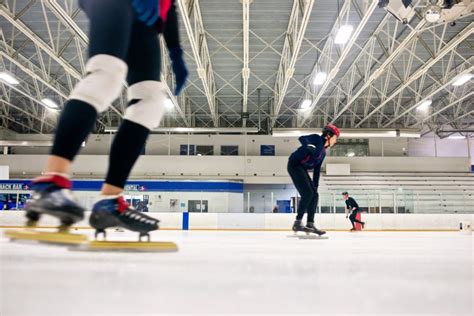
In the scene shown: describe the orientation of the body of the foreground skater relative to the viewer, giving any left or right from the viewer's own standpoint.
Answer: facing to the right of the viewer

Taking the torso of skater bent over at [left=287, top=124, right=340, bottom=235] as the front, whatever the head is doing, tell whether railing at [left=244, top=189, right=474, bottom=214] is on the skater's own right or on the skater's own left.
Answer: on the skater's own left

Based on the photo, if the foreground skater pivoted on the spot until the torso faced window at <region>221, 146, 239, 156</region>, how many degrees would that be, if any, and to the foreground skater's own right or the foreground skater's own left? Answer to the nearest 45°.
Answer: approximately 90° to the foreground skater's own left

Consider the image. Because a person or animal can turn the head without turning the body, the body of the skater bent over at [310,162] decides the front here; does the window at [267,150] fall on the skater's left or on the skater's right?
on the skater's left

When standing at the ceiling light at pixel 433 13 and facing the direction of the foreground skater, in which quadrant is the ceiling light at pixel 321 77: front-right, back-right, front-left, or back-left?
back-right

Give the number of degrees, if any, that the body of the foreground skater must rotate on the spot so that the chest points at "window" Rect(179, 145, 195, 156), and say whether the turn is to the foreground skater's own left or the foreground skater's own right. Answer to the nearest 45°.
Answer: approximately 90° to the foreground skater's own left

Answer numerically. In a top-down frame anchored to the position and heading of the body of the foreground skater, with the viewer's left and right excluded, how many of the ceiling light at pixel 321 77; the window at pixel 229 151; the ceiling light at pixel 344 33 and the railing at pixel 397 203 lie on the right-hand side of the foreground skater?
0

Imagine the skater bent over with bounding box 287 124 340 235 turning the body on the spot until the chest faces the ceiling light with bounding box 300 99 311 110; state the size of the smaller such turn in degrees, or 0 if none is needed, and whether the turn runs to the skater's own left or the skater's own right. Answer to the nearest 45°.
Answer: approximately 90° to the skater's own left

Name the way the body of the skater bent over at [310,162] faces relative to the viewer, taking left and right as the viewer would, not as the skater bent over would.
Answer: facing to the right of the viewer

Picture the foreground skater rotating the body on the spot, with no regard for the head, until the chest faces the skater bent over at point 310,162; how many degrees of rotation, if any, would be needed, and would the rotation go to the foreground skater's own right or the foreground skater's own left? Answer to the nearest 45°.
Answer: approximately 45° to the foreground skater's own left

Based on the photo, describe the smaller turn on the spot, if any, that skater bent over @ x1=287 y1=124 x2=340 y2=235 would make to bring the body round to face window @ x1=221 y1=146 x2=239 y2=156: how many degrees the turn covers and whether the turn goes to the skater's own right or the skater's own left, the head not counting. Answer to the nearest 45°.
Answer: approximately 90° to the skater's own left

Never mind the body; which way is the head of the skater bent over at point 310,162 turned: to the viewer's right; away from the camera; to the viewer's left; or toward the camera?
to the viewer's right

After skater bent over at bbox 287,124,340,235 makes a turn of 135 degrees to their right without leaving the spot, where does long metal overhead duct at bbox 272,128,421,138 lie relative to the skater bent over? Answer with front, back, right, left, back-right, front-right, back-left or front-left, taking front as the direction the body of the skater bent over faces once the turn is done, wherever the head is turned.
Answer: back-right

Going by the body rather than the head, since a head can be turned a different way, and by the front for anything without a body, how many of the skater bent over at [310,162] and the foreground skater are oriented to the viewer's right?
2

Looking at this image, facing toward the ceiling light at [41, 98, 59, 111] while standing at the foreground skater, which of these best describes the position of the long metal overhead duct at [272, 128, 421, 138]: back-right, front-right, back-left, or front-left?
front-right

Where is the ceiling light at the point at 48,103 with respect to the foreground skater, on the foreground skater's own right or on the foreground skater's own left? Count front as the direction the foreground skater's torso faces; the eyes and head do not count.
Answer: on the foreground skater's own left
